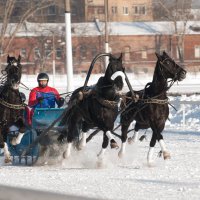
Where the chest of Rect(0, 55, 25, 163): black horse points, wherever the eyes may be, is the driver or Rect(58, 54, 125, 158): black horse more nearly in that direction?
the black horse

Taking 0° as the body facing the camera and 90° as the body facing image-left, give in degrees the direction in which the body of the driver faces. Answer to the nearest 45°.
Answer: approximately 0°

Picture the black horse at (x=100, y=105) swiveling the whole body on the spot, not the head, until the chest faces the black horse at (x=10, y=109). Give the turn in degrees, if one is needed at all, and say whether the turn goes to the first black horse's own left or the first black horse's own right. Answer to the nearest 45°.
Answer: approximately 135° to the first black horse's own right

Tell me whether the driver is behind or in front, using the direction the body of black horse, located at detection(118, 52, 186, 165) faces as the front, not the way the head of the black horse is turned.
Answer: behind

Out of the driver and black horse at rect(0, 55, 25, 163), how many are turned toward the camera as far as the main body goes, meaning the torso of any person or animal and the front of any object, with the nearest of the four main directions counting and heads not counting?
2

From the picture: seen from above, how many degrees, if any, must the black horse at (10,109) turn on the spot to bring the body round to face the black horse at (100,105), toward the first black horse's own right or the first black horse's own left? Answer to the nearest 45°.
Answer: approximately 90° to the first black horse's own left

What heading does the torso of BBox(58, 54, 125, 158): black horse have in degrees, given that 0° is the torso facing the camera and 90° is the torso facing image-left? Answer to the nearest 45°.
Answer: approximately 315°

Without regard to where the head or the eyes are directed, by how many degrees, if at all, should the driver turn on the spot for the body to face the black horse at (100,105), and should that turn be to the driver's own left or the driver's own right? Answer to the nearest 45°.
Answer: approximately 45° to the driver's own left
